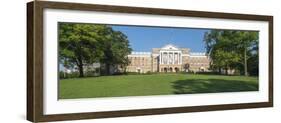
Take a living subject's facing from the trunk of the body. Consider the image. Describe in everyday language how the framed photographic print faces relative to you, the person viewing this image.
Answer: facing the viewer and to the right of the viewer
